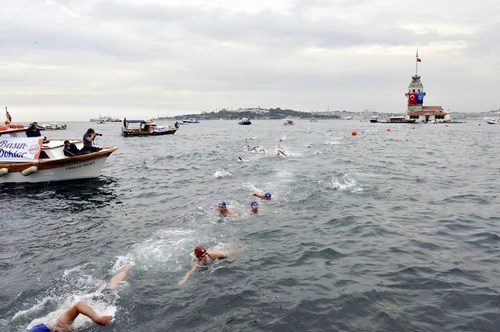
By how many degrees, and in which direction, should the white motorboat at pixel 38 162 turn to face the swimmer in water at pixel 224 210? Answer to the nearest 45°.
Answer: approximately 45° to its right

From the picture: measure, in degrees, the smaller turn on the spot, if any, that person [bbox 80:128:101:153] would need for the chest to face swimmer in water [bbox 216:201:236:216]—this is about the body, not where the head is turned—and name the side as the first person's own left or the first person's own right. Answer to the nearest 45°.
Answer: approximately 45° to the first person's own right

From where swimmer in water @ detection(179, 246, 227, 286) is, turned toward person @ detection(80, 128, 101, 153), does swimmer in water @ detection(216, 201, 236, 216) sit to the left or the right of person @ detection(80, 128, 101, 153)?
right

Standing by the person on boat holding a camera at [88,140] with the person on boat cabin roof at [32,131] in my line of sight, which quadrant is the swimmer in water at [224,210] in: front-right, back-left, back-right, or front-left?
back-left

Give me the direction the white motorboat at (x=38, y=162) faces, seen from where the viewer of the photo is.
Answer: facing to the right of the viewer

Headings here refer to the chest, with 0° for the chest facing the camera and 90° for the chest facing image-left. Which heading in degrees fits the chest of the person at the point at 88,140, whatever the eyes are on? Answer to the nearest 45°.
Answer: approximately 270°
